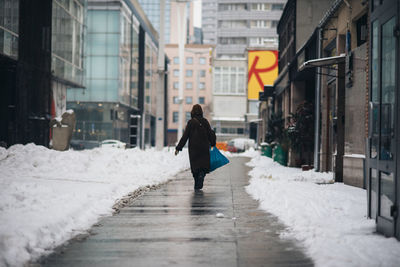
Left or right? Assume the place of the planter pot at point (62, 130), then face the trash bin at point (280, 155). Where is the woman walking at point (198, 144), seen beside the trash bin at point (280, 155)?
right

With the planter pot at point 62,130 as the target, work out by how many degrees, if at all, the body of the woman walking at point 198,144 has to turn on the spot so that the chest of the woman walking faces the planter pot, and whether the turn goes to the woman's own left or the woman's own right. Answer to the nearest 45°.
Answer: approximately 45° to the woman's own left

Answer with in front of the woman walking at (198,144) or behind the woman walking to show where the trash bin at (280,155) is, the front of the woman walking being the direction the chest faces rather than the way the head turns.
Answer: in front

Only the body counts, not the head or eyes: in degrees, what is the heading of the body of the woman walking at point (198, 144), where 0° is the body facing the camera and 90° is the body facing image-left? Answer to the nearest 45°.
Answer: approximately 180°

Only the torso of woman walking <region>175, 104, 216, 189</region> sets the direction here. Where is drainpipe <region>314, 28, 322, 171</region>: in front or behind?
in front
